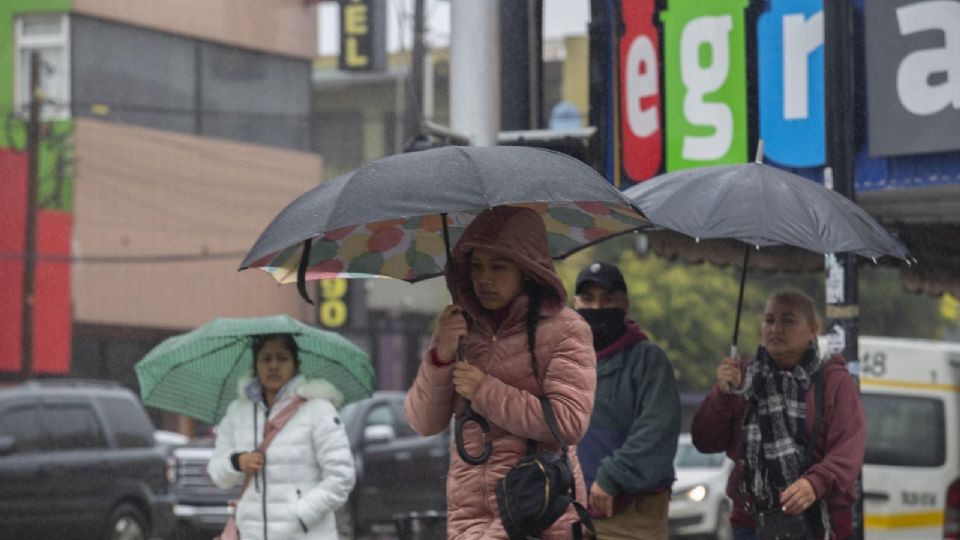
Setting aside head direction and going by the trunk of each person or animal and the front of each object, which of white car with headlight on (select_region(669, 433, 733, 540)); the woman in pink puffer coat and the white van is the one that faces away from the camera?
the white van

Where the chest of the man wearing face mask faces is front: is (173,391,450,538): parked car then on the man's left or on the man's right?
on the man's right

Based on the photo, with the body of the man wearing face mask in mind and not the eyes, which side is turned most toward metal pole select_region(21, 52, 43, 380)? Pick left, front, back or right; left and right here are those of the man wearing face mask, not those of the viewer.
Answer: right

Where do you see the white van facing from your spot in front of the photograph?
facing away from the viewer
